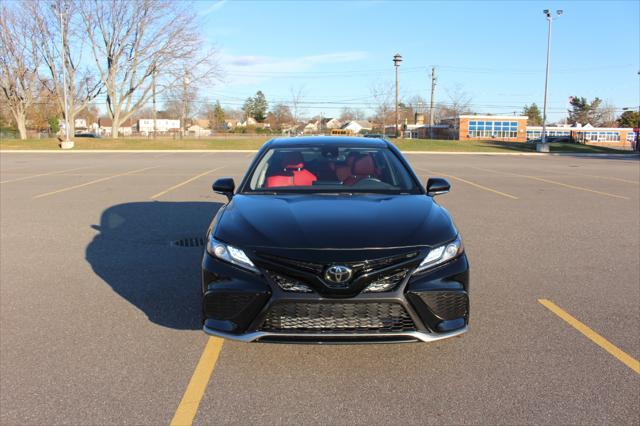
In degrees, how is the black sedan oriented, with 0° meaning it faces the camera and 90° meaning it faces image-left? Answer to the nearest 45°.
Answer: approximately 0°
